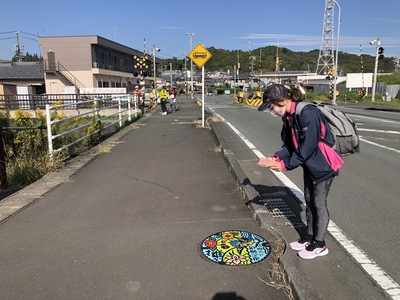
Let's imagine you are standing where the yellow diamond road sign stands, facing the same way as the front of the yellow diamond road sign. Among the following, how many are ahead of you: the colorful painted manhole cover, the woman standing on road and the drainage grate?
3

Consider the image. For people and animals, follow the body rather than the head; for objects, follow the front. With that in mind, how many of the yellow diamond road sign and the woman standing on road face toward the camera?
1

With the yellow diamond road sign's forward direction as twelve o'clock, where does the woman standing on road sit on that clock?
The woman standing on road is roughly at 12 o'clock from the yellow diamond road sign.

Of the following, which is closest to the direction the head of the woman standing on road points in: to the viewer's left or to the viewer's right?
to the viewer's left

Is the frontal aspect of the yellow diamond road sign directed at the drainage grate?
yes

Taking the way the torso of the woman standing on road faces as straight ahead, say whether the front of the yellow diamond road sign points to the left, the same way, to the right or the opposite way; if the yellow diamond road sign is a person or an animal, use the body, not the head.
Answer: to the left

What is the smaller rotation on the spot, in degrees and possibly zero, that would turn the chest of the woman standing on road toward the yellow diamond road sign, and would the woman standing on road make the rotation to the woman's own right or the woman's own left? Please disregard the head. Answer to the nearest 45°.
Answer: approximately 90° to the woman's own right

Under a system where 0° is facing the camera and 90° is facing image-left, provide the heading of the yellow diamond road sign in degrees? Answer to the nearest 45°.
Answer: approximately 0°

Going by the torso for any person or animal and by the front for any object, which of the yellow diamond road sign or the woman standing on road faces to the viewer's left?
the woman standing on road

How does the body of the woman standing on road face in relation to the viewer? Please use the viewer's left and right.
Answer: facing to the left of the viewer

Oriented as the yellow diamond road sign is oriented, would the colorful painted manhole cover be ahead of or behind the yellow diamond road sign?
ahead
